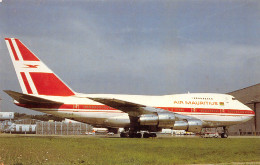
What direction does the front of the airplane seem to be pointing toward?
to the viewer's right
